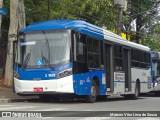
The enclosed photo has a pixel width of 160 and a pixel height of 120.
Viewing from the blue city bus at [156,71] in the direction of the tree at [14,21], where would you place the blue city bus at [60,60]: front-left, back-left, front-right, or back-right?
front-left

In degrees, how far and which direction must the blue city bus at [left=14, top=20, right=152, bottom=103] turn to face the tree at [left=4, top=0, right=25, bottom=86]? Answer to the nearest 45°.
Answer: approximately 90° to its right

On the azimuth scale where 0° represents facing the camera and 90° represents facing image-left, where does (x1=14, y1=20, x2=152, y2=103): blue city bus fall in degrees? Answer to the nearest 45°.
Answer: approximately 45°

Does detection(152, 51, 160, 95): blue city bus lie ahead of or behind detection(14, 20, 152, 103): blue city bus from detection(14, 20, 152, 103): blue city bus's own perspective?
behind
